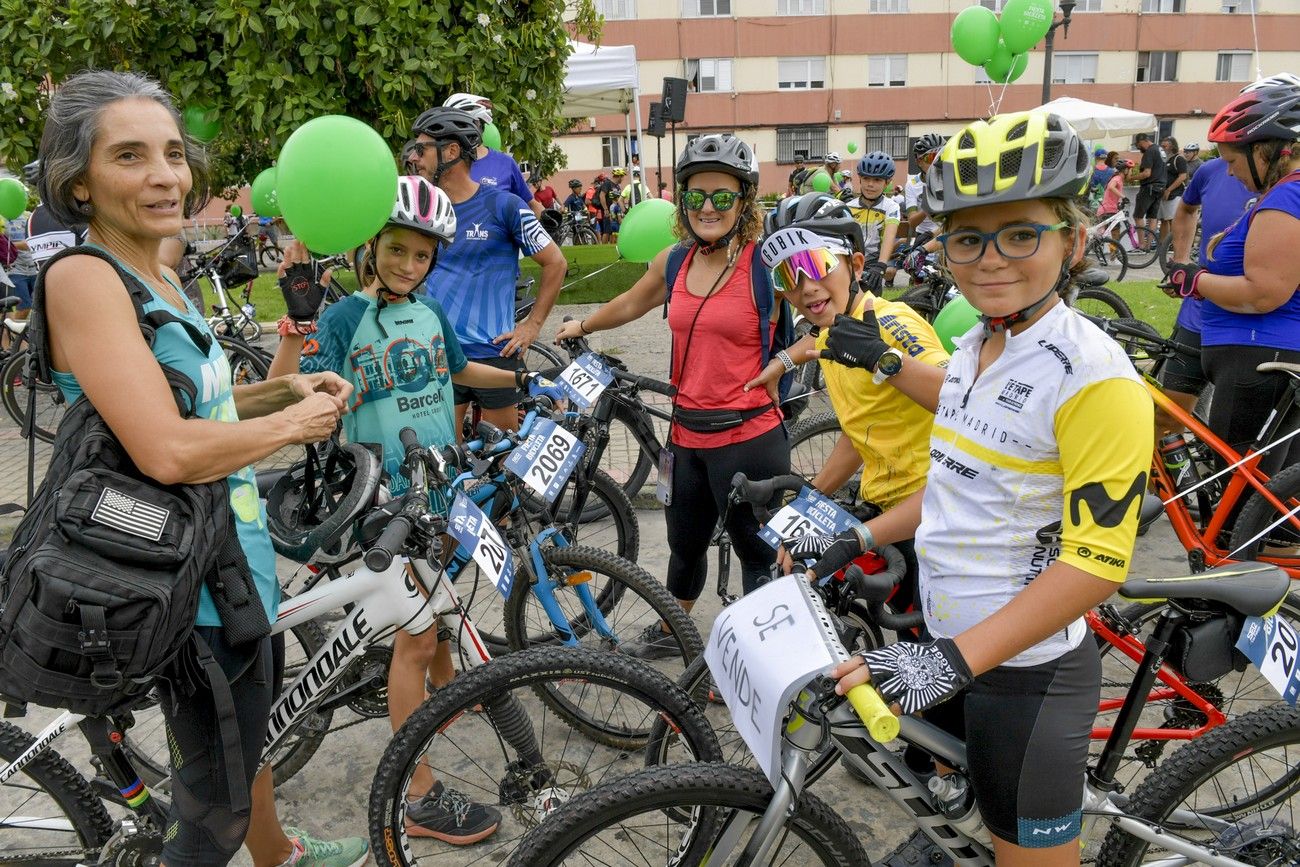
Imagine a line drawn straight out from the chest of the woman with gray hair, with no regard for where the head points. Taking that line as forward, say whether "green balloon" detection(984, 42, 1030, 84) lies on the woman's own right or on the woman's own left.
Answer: on the woman's own left

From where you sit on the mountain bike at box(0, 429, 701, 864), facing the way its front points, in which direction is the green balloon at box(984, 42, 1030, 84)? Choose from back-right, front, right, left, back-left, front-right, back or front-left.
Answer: front-left

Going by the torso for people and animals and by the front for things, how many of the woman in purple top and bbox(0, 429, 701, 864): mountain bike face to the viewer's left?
1

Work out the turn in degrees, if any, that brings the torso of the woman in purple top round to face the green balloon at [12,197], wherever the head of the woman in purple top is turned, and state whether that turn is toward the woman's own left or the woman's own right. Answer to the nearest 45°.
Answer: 0° — they already face it

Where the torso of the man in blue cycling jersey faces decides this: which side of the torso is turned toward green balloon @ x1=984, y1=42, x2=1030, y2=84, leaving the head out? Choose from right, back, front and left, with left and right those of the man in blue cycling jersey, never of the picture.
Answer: back

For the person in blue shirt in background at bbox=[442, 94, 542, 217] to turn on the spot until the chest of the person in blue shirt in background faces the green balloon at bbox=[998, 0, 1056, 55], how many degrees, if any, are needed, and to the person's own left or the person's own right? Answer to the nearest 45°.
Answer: approximately 180°

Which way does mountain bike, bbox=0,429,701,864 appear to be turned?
to the viewer's right

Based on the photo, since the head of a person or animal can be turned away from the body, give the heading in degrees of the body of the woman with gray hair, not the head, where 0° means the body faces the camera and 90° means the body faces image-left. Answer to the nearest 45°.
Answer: approximately 315°

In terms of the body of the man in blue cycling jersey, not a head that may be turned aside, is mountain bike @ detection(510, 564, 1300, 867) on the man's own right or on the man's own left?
on the man's own left

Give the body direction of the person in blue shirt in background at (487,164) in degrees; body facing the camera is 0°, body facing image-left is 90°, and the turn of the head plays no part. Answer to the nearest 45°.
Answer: approximately 45°

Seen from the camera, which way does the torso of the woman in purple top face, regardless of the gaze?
to the viewer's left

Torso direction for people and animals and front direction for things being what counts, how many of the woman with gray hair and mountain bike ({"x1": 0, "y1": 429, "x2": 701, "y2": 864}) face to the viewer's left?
0

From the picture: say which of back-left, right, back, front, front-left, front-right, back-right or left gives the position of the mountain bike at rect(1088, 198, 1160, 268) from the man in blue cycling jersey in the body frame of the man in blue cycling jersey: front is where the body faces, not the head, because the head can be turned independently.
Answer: back
